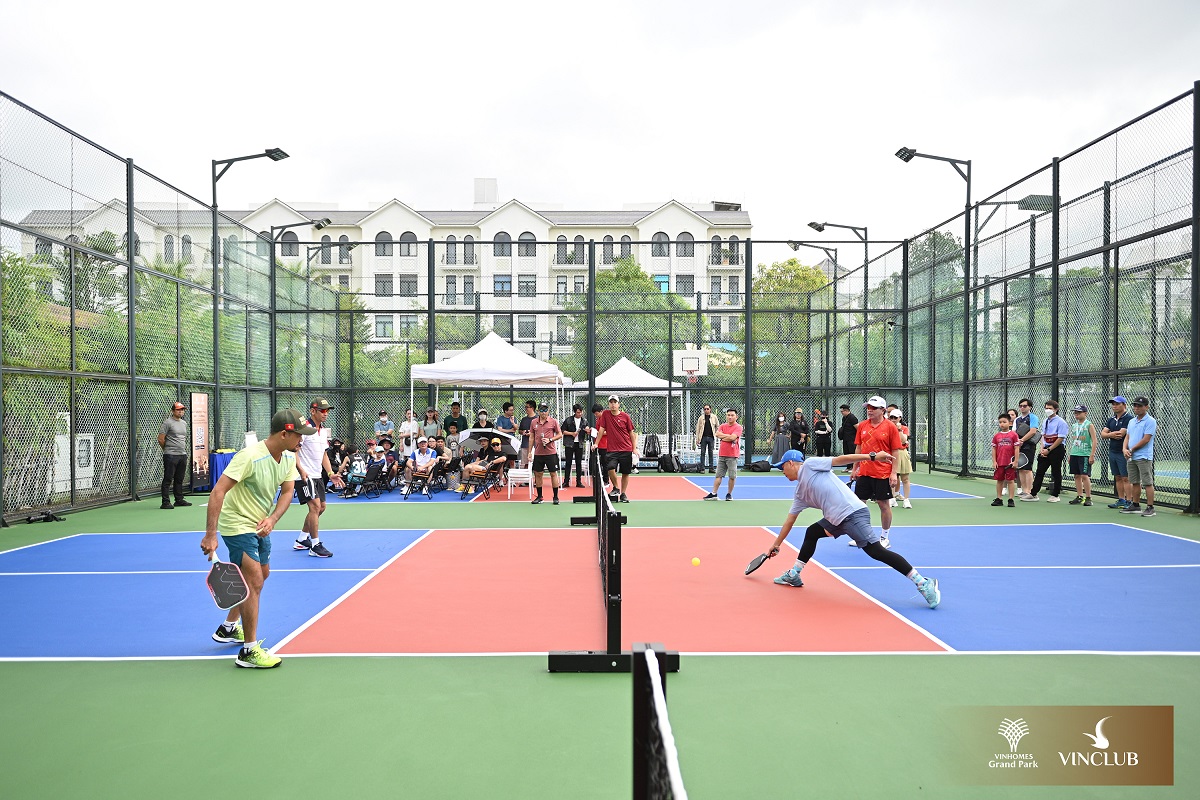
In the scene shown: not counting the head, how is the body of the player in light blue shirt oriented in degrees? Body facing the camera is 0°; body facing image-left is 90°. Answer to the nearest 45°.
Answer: approximately 90°

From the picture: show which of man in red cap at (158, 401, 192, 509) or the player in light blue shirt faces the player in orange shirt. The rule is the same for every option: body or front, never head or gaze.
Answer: the man in red cap

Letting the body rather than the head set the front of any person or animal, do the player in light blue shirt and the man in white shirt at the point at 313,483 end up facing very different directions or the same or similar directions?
very different directions

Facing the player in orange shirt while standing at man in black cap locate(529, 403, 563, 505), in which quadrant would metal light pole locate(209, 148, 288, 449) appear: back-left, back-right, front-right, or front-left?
back-right

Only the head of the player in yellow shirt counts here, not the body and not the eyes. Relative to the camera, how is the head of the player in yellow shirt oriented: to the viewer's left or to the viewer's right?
to the viewer's right

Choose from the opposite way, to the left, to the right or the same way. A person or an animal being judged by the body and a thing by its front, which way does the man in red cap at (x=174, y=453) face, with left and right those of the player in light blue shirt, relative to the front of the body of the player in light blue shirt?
the opposite way

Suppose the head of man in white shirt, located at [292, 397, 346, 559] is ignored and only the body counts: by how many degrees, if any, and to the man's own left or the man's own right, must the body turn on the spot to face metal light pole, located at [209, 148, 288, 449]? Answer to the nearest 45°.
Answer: approximately 135° to the man's own left

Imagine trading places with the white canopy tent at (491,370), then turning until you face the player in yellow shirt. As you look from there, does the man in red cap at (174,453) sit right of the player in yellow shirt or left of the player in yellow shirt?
right
